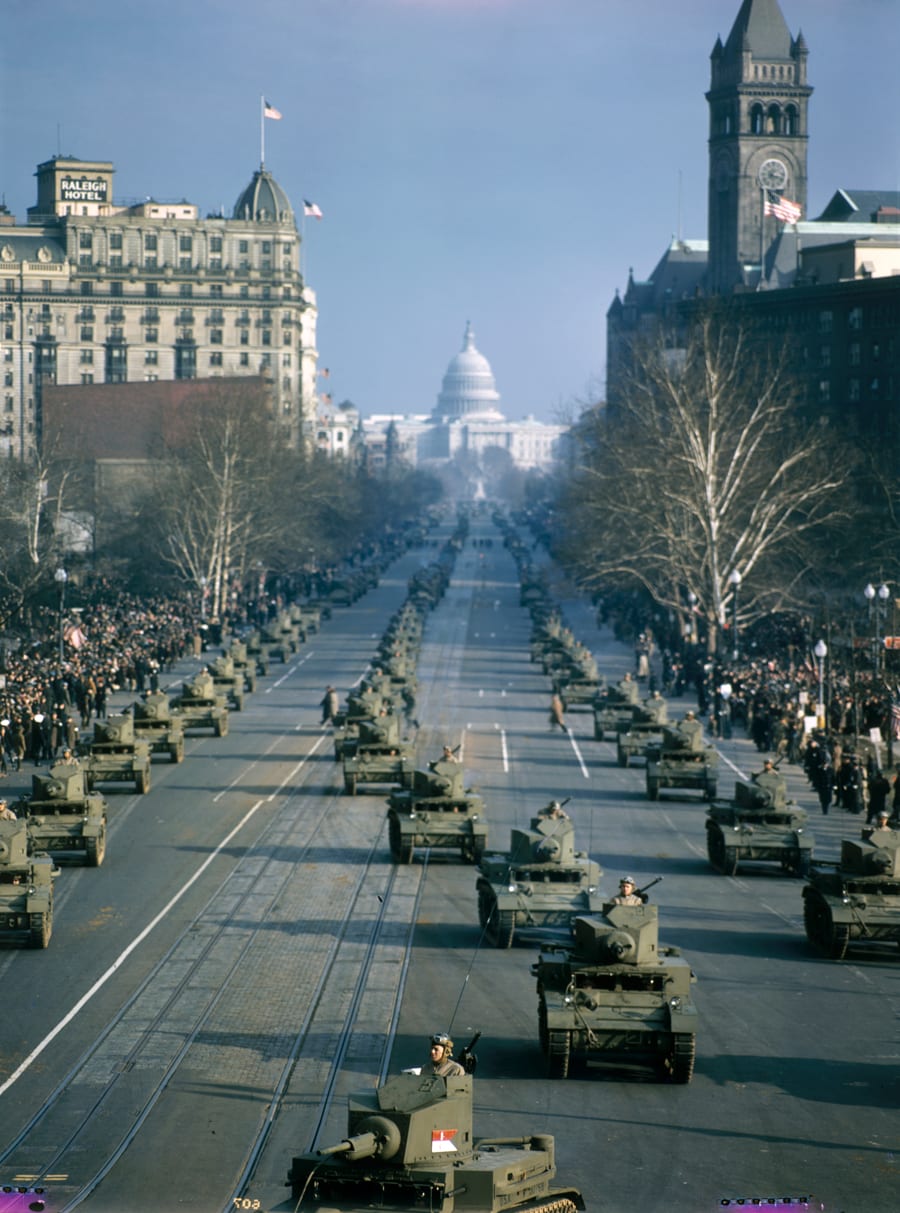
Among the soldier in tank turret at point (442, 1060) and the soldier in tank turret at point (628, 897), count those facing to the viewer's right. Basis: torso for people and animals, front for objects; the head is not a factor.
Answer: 0

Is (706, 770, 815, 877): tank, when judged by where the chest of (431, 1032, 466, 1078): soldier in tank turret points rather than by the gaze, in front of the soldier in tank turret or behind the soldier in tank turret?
behind

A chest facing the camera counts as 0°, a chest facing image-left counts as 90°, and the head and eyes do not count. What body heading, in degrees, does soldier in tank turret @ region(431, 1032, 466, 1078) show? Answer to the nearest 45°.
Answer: approximately 45°

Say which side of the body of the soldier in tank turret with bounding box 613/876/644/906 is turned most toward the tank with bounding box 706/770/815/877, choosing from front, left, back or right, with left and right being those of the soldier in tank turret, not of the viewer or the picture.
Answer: back

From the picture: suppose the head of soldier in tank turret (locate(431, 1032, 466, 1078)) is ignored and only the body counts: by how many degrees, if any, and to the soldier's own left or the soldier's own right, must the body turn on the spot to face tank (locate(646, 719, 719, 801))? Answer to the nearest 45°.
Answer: approximately 135° to the soldier's own right

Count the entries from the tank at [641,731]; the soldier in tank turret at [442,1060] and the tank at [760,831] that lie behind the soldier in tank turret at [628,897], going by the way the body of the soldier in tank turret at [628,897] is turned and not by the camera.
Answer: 2

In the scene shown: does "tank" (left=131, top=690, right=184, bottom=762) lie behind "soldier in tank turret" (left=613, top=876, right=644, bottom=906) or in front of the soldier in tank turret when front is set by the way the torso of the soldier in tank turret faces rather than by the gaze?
behind

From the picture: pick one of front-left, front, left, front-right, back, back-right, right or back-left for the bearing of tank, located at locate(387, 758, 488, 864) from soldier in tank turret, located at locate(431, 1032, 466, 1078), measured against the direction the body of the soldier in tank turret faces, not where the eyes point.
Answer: back-right

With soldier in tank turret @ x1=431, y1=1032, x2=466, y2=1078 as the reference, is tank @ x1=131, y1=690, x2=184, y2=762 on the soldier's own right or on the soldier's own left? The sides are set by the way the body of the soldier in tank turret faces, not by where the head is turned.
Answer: on the soldier's own right

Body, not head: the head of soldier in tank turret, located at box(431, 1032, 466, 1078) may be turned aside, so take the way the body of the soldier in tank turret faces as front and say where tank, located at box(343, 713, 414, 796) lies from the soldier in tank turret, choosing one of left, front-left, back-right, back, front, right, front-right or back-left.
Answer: back-right

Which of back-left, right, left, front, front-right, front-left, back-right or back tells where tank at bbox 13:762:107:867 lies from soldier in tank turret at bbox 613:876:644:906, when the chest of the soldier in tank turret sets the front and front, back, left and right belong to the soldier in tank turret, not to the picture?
back-right

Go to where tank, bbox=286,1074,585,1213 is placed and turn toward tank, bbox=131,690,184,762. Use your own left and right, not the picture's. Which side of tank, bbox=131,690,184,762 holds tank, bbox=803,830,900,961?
right
